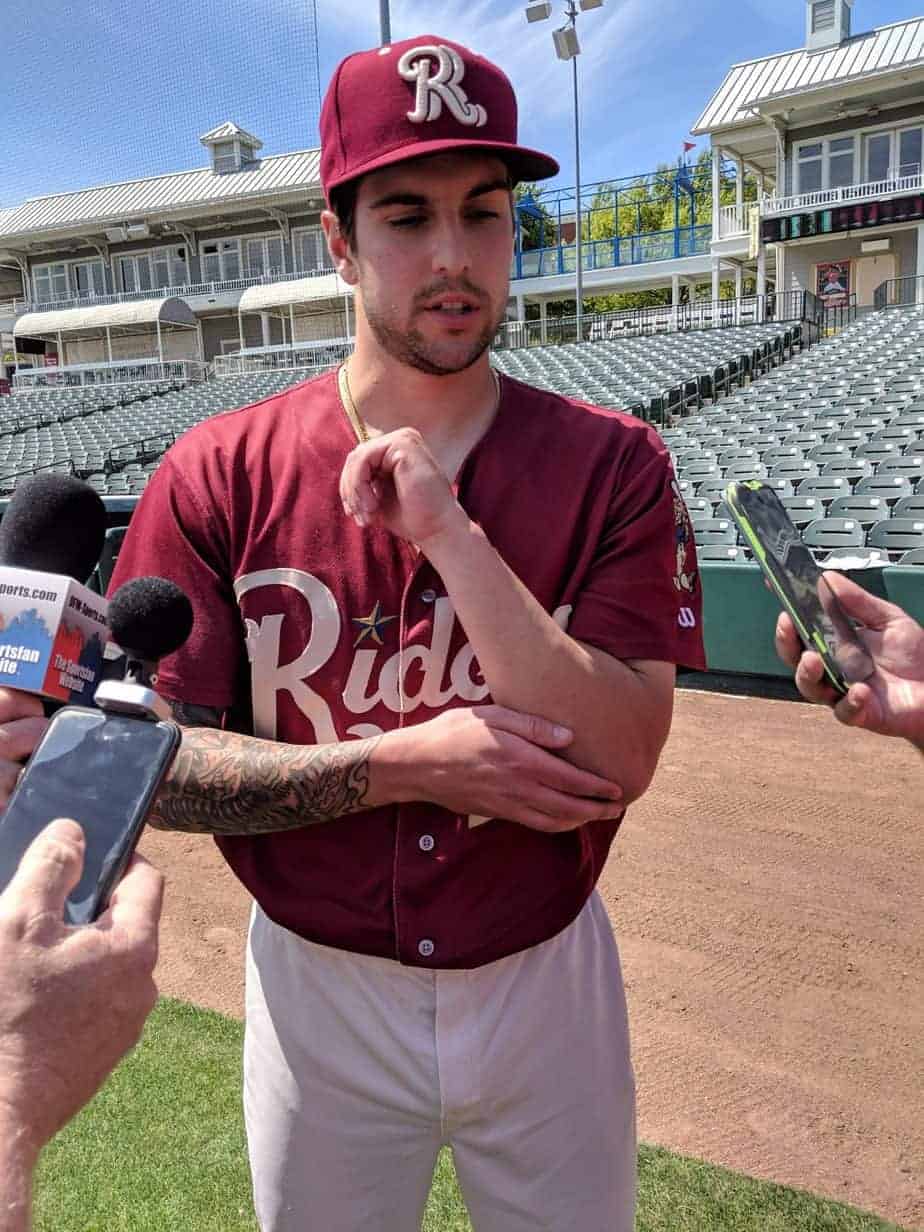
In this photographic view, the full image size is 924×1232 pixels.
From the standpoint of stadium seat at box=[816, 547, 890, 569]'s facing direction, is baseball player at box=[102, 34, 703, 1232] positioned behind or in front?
in front

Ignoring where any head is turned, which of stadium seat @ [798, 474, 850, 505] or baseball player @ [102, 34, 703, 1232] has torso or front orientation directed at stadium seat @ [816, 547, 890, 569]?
stadium seat @ [798, 474, 850, 505]

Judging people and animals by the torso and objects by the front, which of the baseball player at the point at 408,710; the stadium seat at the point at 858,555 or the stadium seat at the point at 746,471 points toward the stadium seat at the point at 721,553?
the stadium seat at the point at 746,471

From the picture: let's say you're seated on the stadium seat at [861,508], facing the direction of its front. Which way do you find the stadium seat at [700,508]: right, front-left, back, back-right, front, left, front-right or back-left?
right

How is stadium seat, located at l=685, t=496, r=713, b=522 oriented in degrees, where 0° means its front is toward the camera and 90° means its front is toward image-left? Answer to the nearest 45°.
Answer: approximately 0°

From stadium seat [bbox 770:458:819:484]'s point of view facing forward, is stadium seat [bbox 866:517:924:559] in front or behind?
in front

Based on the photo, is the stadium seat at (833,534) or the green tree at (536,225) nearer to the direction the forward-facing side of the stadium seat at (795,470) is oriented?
the stadium seat
